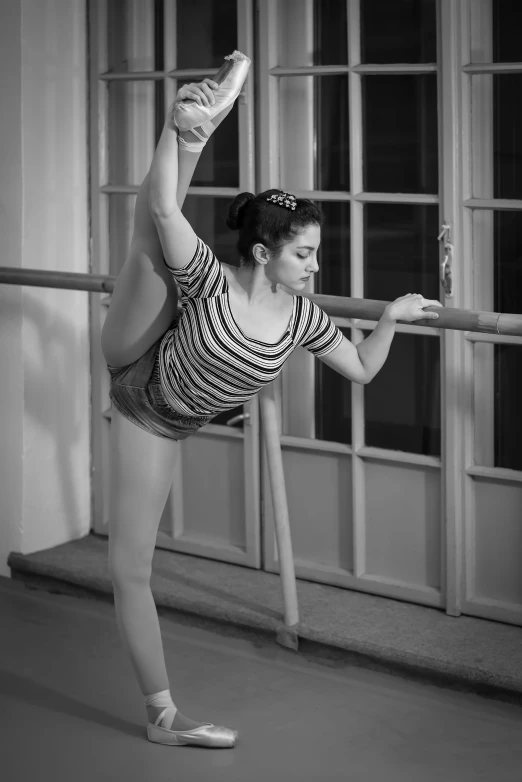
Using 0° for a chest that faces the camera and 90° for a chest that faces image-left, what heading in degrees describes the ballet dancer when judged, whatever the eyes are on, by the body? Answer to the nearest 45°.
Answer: approximately 315°

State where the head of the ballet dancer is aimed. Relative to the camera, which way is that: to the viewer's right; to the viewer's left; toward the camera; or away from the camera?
to the viewer's right

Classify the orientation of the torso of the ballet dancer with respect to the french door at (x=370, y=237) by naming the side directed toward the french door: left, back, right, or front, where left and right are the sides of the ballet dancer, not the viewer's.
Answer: left
